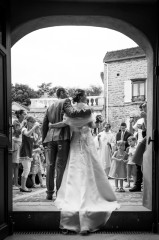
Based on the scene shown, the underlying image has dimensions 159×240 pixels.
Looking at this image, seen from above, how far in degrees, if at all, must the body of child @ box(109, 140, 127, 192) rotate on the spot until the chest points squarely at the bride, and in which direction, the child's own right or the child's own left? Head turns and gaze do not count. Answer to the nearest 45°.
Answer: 0° — they already face them

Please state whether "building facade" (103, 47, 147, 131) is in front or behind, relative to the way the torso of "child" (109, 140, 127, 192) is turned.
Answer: behind

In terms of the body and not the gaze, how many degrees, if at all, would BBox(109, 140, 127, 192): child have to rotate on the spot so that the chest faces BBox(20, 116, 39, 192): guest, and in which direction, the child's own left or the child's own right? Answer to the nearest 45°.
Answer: approximately 90° to the child's own right

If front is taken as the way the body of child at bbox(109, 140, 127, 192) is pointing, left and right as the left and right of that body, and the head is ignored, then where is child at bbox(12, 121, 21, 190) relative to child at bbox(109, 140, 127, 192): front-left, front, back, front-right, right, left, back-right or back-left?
right

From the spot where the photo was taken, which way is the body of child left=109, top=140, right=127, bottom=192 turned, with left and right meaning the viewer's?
facing the viewer

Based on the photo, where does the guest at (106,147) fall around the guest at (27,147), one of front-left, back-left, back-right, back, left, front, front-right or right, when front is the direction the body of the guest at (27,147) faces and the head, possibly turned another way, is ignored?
front-left

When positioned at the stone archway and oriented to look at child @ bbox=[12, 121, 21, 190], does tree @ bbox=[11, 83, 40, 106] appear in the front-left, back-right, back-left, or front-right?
front-right

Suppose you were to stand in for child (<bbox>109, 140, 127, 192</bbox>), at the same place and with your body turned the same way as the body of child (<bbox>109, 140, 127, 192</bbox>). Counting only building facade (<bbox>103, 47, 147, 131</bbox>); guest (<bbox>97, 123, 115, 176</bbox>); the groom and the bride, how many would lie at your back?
2
